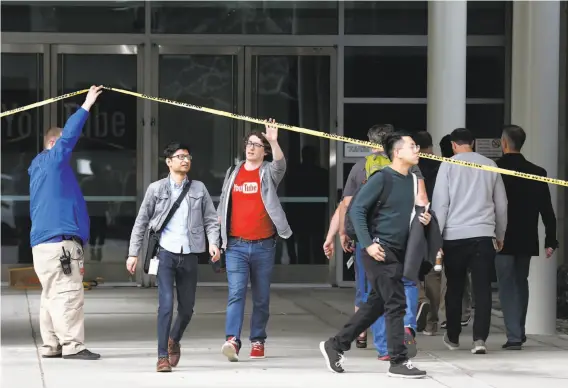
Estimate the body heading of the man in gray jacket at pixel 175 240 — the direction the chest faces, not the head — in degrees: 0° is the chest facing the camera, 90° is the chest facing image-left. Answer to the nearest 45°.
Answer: approximately 0°

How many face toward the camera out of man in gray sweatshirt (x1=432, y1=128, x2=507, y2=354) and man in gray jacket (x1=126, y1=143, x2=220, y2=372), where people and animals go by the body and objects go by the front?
1

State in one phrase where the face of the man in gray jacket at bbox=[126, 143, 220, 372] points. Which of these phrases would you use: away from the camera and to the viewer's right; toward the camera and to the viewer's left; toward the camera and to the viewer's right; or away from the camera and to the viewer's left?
toward the camera and to the viewer's right

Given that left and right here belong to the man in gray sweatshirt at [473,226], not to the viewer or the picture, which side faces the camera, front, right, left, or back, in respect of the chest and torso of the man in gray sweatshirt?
back
